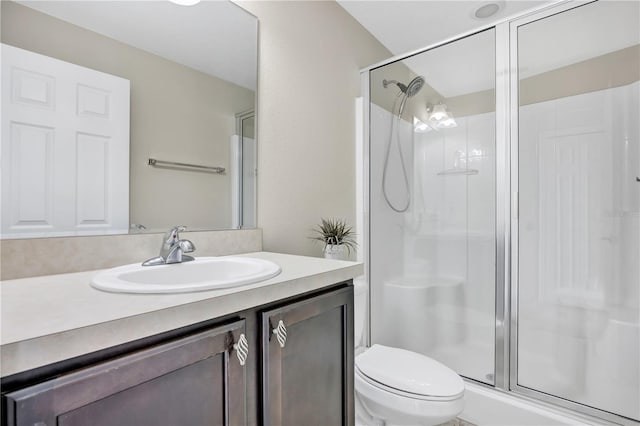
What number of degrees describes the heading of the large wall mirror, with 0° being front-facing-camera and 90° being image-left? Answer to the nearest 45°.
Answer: approximately 315°

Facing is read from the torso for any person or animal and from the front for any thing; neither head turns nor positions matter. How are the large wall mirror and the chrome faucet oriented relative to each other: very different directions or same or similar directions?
same or similar directions

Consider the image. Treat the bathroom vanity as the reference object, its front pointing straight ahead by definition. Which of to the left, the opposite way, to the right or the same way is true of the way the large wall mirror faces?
the same way

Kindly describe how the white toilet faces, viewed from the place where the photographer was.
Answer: facing the viewer and to the right of the viewer

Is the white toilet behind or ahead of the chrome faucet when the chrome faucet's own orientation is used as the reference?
ahead

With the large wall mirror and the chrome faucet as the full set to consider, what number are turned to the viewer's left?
0

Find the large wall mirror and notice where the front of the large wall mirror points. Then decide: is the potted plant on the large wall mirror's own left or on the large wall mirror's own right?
on the large wall mirror's own left
